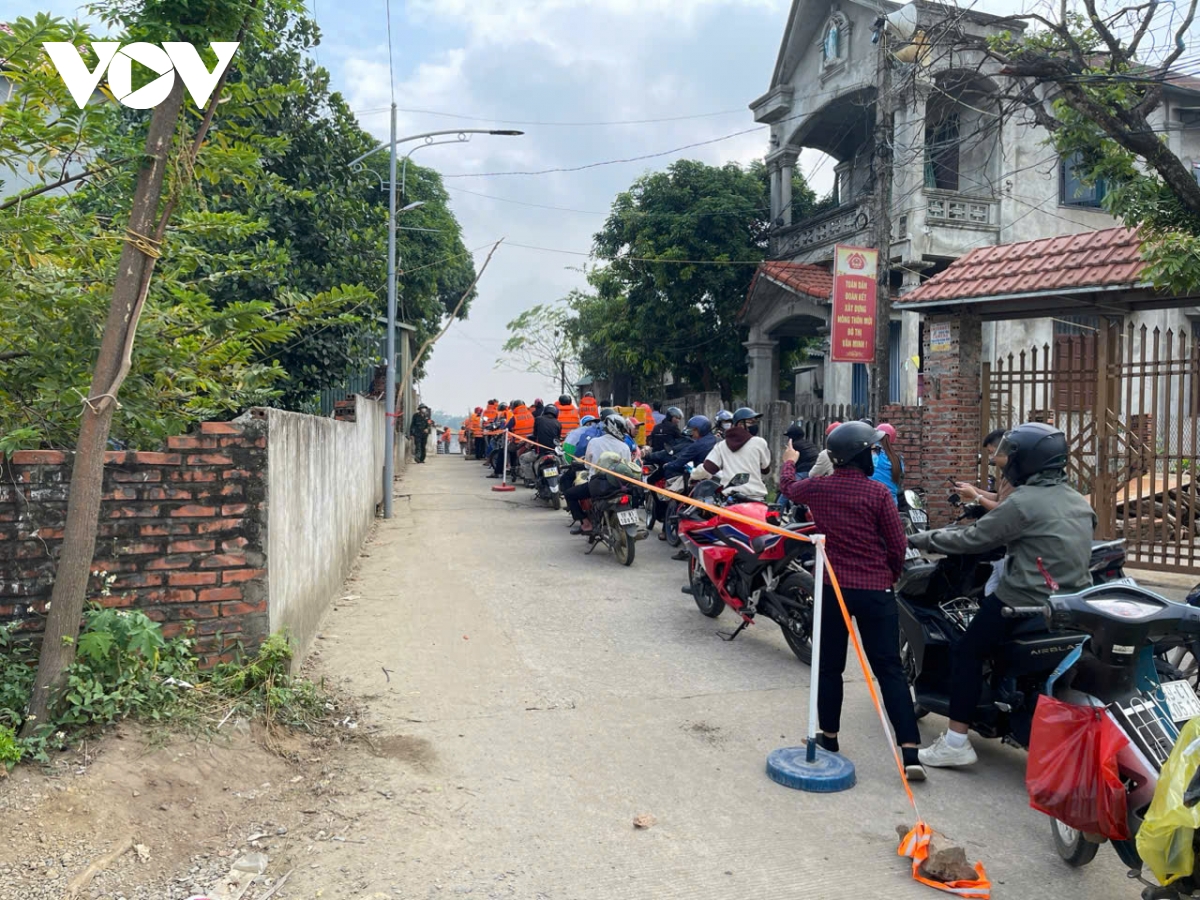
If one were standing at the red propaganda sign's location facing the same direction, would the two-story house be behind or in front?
behind

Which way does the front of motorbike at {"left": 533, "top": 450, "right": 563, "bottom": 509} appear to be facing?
away from the camera

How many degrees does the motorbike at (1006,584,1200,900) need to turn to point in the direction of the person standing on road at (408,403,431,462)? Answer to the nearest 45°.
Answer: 0° — it already faces them

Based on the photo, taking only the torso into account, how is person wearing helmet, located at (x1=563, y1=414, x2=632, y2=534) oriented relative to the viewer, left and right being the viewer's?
facing away from the viewer and to the left of the viewer

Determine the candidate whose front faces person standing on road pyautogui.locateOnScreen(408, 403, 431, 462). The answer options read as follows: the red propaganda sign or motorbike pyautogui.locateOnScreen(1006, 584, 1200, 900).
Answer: the motorbike

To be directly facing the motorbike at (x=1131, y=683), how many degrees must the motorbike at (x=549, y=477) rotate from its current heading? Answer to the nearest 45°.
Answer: approximately 180°

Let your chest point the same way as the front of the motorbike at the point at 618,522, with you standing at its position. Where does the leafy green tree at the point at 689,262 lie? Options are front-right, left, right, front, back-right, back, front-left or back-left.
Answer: front-right

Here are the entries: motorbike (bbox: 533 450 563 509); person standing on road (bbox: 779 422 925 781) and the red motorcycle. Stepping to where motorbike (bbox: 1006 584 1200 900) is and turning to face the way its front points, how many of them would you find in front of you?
3

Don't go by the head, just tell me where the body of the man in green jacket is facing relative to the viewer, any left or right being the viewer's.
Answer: facing away from the viewer and to the left of the viewer

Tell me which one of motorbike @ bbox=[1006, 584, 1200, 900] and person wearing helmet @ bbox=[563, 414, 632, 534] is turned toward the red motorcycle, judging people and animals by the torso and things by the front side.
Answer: the motorbike

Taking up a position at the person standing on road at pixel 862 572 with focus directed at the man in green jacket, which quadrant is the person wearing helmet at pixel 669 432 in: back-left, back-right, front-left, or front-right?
back-left

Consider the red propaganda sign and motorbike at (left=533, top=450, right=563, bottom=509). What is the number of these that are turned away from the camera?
1

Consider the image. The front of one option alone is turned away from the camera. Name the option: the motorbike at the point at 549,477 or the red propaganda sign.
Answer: the motorbike
